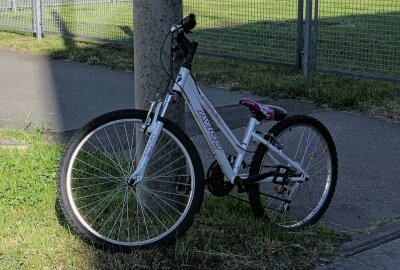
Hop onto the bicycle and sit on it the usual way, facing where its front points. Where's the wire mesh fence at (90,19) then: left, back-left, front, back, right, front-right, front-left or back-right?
back-right

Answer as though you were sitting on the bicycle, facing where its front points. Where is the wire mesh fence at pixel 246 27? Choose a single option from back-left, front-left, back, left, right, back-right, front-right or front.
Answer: back-right

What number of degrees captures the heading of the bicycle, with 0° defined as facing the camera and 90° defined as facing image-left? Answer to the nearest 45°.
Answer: approximately 45°

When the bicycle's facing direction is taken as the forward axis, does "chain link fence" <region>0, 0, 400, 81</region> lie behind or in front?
behind

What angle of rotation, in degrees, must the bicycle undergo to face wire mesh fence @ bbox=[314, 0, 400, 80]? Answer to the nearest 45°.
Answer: approximately 135° to its right
